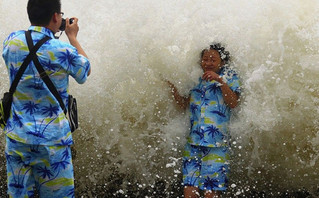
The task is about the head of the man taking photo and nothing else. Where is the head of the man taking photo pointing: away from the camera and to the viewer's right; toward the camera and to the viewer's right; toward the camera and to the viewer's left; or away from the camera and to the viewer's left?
away from the camera and to the viewer's right

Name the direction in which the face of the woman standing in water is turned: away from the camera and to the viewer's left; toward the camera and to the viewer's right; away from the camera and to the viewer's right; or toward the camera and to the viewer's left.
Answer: toward the camera and to the viewer's left

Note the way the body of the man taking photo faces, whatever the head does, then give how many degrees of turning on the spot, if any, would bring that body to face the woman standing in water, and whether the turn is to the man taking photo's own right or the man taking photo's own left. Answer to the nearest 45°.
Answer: approximately 45° to the man taking photo's own right

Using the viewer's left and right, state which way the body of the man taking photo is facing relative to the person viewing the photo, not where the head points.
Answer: facing away from the viewer and to the right of the viewer
